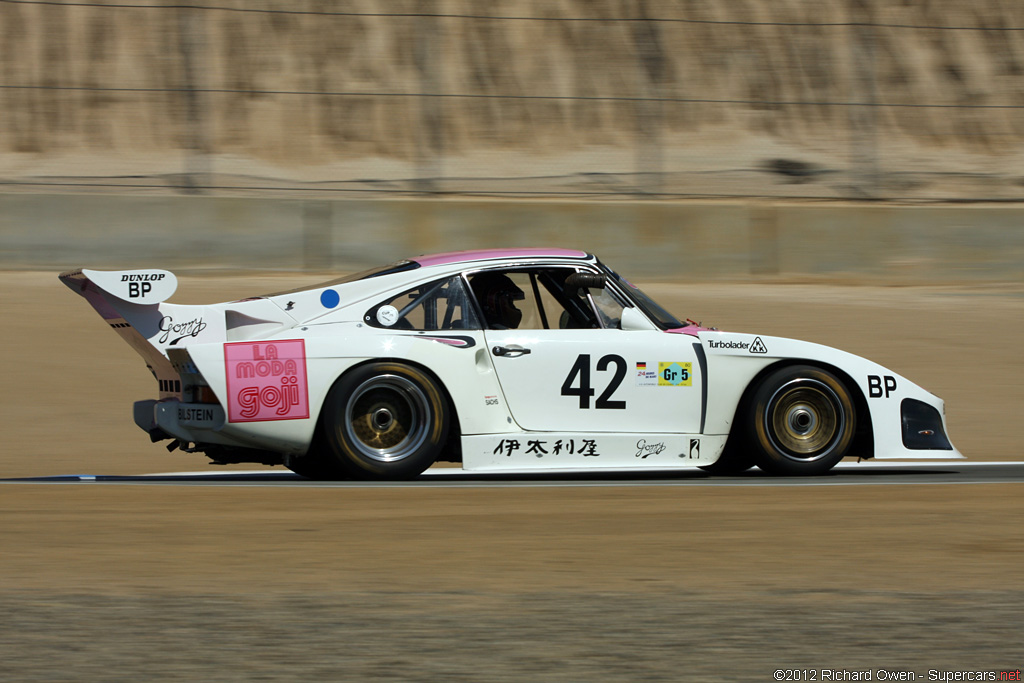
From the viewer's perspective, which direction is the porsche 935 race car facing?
to the viewer's right

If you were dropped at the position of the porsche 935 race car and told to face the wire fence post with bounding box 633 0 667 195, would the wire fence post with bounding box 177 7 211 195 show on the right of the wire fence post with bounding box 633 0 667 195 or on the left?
left

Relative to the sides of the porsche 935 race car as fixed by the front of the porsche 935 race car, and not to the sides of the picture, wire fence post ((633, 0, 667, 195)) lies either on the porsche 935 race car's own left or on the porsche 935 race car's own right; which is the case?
on the porsche 935 race car's own left

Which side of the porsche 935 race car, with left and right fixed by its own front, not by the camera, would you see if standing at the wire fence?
left

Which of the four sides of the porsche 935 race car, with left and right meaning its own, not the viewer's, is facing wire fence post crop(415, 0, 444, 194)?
left

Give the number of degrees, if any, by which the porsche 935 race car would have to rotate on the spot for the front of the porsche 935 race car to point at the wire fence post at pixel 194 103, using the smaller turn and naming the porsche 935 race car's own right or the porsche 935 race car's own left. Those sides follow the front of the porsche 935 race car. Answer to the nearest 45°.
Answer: approximately 135° to the porsche 935 race car's own left
